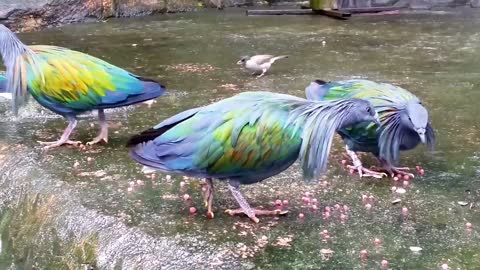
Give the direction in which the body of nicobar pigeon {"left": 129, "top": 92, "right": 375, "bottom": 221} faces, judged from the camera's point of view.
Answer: to the viewer's right

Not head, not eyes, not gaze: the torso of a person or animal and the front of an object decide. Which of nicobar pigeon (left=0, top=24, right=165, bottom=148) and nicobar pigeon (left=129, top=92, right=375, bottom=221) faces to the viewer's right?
nicobar pigeon (left=129, top=92, right=375, bottom=221)

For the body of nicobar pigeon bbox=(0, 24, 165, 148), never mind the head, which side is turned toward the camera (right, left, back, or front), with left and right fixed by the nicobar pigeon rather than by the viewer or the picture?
left

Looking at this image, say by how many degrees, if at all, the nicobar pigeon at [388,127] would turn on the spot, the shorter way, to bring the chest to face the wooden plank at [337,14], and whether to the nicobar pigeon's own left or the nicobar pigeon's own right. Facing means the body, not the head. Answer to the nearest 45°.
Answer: approximately 135° to the nicobar pigeon's own left

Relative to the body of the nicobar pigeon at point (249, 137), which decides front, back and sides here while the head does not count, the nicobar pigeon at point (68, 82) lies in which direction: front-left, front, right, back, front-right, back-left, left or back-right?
back-left

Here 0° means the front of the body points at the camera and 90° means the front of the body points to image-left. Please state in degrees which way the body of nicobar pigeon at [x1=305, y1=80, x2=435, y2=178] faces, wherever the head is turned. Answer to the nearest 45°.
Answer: approximately 315°

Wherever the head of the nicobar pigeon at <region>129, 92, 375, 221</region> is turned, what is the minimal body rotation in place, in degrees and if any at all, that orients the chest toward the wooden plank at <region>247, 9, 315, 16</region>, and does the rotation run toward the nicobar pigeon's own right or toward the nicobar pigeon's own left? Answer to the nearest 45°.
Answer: approximately 90° to the nicobar pigeon's own left

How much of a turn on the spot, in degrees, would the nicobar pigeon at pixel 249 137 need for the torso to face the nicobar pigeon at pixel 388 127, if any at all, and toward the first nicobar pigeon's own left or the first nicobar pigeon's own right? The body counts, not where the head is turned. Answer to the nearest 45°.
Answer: approximately 45° to the first nicobar pigeon's own left
